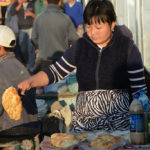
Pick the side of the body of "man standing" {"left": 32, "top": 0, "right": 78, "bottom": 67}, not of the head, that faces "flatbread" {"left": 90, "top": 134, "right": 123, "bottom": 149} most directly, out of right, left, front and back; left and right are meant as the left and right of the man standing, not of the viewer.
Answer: back

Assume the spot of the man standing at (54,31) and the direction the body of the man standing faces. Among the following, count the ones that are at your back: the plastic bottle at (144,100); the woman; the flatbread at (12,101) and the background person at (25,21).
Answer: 3

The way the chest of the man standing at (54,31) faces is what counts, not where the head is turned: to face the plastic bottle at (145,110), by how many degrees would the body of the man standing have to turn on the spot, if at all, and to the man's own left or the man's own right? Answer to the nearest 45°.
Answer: approximately 180°

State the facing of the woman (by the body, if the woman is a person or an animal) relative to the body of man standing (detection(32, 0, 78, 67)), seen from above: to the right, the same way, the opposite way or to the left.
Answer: the opposite way

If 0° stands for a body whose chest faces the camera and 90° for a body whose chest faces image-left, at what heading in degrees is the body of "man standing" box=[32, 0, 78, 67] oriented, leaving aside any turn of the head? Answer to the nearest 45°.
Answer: approximately 180°

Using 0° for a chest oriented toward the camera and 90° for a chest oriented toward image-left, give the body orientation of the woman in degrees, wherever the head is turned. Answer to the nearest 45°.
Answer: approximately 0°

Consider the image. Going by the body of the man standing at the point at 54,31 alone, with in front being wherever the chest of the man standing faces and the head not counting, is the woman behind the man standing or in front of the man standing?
behind

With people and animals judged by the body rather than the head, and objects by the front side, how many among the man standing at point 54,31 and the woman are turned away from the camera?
1
